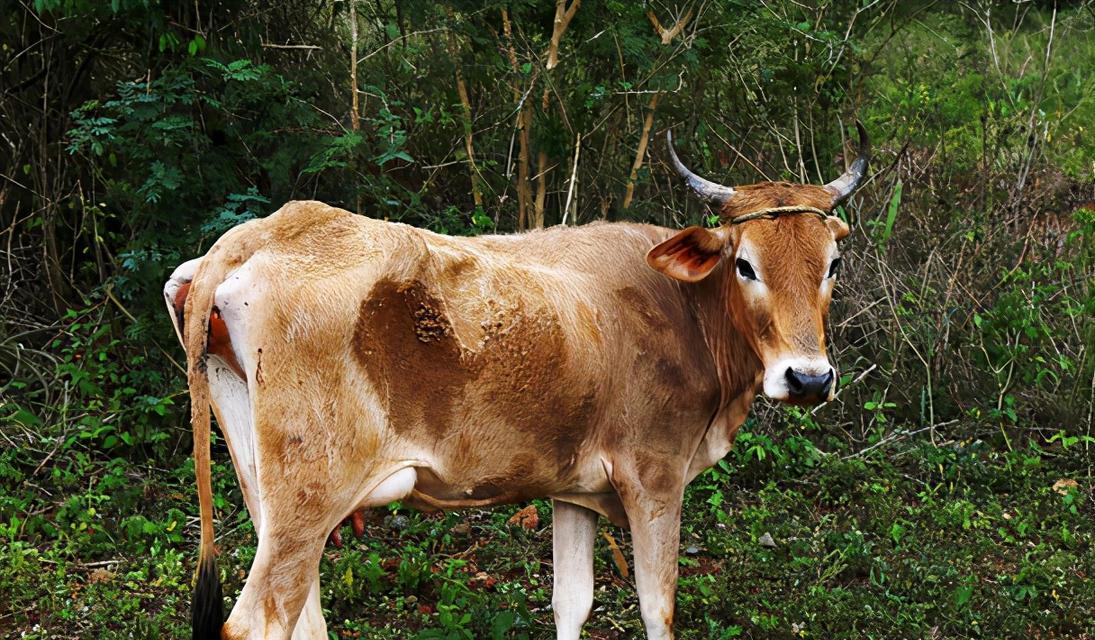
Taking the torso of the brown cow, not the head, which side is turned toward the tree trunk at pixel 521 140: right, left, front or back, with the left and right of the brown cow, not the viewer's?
left

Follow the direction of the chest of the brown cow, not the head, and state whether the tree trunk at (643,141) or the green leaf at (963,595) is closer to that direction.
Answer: the green leaf

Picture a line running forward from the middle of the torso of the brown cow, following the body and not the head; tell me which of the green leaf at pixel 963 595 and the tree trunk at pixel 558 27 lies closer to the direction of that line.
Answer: the green leaf

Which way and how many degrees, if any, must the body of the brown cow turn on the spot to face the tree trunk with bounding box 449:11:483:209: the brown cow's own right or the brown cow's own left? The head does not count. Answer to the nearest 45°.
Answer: approximately 90° to the brown cow's own left

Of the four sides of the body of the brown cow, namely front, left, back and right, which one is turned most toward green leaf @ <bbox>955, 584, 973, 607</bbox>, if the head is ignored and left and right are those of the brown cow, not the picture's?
front

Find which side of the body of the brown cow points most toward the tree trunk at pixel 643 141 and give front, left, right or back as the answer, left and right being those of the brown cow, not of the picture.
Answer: left

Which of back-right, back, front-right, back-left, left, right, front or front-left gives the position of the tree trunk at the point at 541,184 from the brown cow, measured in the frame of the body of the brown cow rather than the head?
left

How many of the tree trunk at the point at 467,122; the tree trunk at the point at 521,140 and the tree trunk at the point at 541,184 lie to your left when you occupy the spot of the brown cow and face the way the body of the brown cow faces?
3

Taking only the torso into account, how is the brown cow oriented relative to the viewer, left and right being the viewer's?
facing to the right of the viewer
